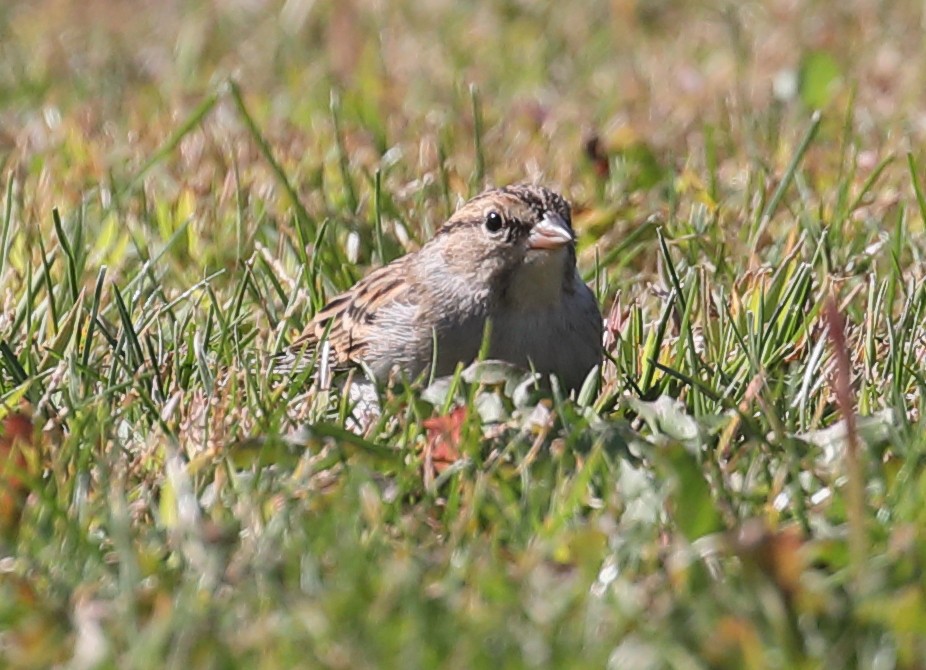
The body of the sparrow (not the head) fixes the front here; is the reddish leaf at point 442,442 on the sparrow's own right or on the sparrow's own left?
on the sparrow's own right

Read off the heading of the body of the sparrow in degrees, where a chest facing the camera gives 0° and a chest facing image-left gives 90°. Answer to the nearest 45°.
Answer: approximately 315°

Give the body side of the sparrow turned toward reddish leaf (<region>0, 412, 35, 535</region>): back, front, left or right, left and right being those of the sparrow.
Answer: right

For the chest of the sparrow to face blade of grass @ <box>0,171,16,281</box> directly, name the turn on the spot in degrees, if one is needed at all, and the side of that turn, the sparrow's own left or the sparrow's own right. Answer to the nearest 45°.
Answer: approximately 180°

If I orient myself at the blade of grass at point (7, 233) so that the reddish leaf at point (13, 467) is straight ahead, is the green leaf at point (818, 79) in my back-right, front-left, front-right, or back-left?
back-left
